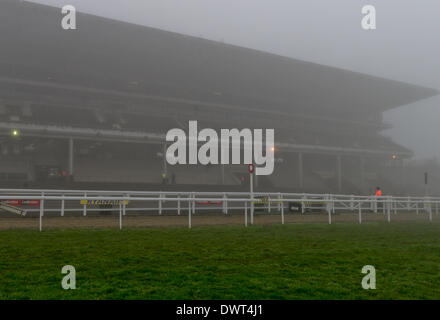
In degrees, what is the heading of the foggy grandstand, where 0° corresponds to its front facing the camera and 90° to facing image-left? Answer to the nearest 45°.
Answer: approximately 315°
